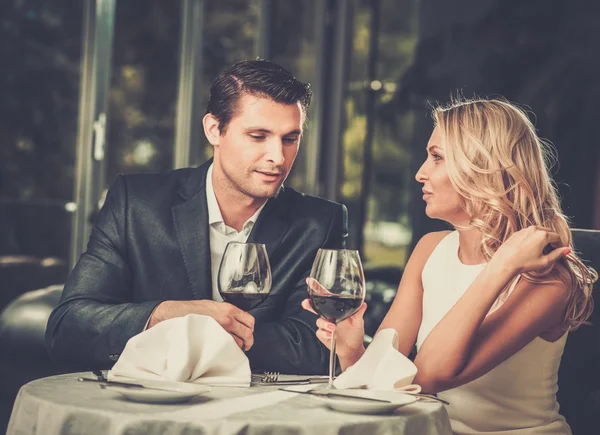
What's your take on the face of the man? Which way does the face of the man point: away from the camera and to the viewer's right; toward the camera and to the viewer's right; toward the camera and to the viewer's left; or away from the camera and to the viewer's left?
toward the camera and to the viewer's right

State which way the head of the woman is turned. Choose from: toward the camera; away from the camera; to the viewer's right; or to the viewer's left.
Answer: to the viewer's left

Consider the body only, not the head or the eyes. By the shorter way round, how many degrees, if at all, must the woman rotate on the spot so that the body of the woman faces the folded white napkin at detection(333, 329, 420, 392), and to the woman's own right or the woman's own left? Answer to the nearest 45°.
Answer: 0° — they already face it

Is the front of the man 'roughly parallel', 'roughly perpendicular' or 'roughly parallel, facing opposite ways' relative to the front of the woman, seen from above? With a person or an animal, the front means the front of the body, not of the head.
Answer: roughly perpendicular

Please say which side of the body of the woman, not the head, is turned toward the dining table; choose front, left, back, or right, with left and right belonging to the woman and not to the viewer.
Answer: front

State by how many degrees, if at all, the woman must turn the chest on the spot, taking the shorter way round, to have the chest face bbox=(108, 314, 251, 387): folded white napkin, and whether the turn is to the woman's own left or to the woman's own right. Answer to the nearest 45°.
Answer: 0° — they already face it

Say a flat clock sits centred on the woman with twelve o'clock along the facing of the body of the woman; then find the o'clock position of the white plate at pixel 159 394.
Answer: The white plate is roughly at 12 o'clock from the woman.

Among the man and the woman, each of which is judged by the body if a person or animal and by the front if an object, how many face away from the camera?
0

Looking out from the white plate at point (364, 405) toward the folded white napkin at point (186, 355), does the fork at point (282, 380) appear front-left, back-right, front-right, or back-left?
front-right

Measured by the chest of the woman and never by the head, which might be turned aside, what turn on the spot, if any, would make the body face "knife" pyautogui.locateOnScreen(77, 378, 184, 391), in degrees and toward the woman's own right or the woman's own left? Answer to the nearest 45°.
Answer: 0° — they already face it

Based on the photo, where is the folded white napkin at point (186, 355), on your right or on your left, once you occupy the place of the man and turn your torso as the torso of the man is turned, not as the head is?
on your right

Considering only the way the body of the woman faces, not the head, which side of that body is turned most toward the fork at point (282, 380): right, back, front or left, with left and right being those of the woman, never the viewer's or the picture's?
front

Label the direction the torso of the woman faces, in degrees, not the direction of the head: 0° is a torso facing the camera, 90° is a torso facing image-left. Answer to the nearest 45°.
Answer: approximately 45°

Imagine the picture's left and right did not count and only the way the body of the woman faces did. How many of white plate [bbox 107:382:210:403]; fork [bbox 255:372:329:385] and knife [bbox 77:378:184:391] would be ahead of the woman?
3

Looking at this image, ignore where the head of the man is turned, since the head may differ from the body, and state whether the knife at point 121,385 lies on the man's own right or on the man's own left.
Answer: on the man's own right
